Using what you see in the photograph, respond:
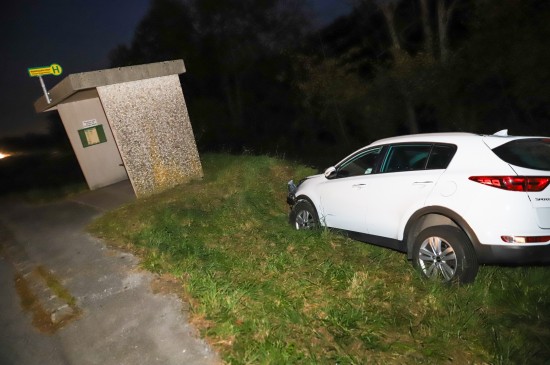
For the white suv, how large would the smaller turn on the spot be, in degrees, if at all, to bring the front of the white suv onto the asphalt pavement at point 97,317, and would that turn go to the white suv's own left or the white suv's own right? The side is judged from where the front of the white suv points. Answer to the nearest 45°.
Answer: approximately 90° to the white suv's own left

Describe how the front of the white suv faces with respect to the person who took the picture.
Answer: facing away from the viewer and to the left of the viewer

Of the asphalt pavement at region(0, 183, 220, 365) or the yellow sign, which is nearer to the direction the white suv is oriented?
the yellow sign

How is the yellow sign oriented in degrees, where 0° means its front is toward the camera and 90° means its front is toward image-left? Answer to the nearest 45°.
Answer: approximately 0°

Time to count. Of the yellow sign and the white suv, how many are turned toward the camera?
1

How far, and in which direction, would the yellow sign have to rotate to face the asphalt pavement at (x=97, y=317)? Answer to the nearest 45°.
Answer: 0° — it already faces it

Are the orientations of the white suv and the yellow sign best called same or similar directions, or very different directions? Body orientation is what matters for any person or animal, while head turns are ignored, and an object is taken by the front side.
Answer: very different directions
